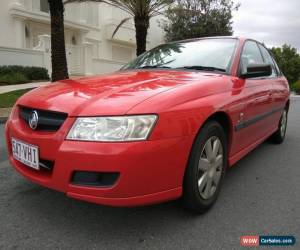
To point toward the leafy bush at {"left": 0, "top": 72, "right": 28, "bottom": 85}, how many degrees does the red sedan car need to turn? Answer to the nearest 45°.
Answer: approximately 90° to its right

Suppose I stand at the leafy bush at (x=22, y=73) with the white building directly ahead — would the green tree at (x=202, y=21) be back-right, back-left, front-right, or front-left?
front-right

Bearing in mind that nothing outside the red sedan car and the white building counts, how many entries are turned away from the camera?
0

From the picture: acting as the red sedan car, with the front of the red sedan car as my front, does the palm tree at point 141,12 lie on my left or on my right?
on my right

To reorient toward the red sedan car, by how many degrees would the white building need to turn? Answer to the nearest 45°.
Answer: approximately 45° to its right

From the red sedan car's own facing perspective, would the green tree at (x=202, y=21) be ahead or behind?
behind

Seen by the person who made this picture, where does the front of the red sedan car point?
facing the viewer and to the left of the viewer

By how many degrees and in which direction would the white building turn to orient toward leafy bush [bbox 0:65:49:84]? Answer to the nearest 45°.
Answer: approximately 45° to its right

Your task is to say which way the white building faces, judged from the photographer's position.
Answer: facing the viewer and to the right of the viewer

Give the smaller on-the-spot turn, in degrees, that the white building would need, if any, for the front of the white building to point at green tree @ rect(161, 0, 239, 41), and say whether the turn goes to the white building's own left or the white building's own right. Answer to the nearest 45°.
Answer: approximately 90° to the white building's own left
